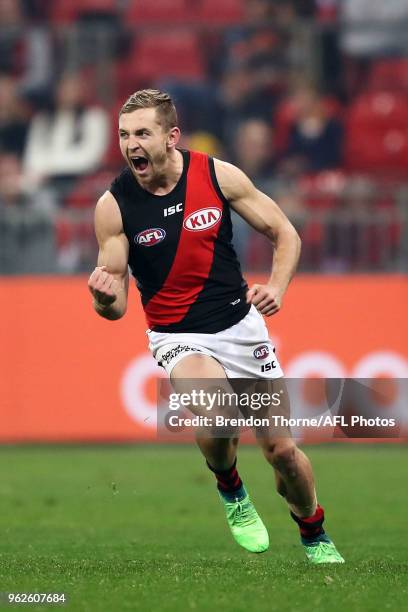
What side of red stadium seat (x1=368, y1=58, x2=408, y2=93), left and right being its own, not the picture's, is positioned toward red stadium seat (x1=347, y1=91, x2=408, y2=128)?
front

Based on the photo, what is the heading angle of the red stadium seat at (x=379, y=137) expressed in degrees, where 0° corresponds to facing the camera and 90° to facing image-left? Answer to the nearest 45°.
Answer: approximately 0°

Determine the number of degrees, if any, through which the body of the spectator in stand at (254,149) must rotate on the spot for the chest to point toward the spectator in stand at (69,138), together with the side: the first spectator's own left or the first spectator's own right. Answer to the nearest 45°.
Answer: approximately 90° to the first spectator's own right

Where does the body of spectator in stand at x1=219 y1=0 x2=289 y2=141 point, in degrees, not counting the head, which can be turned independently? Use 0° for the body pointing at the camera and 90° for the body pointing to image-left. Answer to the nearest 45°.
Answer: approximately 0°

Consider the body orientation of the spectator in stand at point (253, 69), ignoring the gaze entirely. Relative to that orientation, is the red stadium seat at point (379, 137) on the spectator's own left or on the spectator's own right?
on the spectator's own left

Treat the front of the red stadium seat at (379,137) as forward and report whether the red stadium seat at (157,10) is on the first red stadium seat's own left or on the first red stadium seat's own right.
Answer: on the first red stadium seat's own right

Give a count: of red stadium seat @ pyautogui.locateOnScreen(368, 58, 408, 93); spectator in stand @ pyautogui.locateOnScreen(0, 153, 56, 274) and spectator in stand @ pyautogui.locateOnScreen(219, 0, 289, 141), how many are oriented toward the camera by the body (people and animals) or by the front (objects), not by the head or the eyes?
3

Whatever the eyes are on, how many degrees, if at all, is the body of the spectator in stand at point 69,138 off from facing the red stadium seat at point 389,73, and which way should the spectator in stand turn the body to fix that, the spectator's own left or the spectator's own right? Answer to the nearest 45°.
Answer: approximately 90° to the spectator's own left

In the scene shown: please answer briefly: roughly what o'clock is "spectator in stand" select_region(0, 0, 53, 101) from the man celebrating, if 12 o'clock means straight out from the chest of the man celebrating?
The spectator in stand is roughly at 4 o'clock from the man celebrating.
